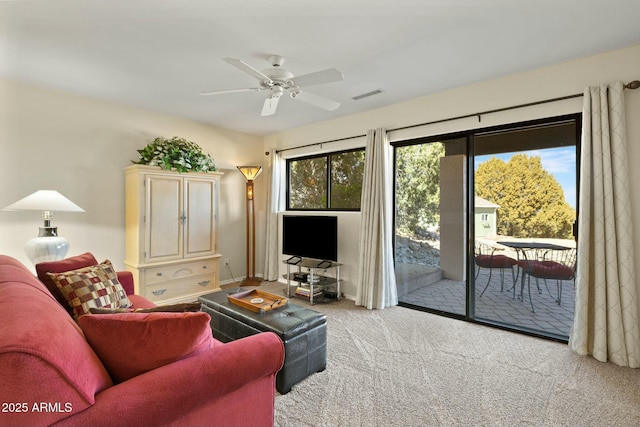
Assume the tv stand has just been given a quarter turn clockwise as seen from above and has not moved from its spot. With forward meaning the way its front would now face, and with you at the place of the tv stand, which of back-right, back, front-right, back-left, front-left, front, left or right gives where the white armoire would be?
front-left

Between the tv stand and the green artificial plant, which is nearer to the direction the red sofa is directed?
the tv stand

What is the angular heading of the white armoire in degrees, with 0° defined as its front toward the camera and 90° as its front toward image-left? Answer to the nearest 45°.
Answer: approximately 315°

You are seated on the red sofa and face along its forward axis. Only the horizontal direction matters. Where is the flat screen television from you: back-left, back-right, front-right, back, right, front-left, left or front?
front

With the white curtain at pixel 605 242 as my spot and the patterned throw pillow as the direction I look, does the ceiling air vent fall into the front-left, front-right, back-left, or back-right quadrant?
front-right

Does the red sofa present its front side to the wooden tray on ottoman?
yes

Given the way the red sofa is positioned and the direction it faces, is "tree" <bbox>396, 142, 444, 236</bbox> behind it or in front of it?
in front

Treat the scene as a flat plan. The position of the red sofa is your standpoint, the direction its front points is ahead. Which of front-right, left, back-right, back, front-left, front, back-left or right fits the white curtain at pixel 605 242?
front-right

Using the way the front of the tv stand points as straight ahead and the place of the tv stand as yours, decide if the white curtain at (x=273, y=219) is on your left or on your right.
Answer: on your right

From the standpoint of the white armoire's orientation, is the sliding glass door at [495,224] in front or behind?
in front

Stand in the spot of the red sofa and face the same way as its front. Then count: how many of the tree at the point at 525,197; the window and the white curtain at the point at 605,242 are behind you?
0

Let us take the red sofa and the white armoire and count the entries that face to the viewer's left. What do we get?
0

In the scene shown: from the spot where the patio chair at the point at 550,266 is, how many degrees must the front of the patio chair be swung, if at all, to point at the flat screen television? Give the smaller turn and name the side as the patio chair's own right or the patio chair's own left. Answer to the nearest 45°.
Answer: approximately 45° to the patio chair's own right

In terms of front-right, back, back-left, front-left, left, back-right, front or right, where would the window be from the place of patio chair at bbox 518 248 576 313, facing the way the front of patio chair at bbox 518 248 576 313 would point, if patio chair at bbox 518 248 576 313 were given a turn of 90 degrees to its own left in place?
back-right

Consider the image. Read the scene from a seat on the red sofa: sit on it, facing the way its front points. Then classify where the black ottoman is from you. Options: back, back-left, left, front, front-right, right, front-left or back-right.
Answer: front

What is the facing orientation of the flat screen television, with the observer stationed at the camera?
facing the viewer and to the left of the viewer
